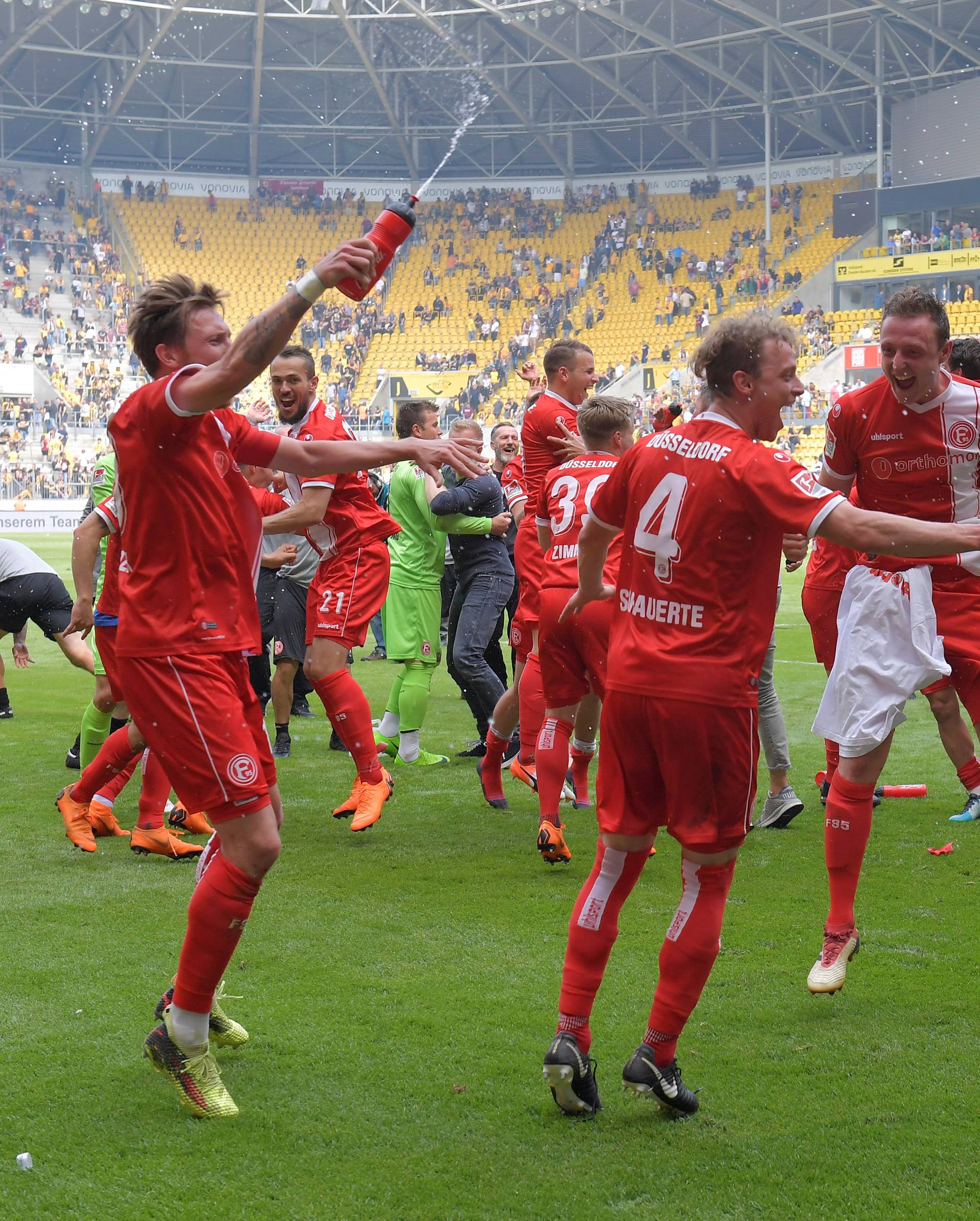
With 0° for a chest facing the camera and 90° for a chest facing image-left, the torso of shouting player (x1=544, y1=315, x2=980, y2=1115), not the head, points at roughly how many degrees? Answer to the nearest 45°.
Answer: approximately 225°

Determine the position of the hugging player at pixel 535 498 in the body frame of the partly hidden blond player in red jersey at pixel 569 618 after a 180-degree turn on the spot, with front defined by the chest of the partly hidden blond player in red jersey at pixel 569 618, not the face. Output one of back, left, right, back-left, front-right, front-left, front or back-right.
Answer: back-right

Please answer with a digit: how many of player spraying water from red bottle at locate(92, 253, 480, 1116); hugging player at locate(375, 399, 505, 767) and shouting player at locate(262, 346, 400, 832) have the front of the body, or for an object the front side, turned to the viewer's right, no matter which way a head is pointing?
2

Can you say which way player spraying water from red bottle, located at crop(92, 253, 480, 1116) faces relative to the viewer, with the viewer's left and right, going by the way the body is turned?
facing to the right of the viewer

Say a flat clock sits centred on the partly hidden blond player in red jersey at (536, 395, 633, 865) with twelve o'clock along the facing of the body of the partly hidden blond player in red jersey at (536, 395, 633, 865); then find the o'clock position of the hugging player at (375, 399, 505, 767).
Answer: the hugging player at (375, 399, 505, 767) is roughly at 10 o'clock from the partly hidden blond player in red jersey at (536, 395, 633, 865).

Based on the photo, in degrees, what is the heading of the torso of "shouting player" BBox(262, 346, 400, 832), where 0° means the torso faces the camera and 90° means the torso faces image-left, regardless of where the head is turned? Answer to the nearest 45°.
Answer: approximately 45°

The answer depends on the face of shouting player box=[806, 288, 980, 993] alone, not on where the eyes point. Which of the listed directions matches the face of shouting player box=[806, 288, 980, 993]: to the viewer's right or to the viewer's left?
to the viewer's left

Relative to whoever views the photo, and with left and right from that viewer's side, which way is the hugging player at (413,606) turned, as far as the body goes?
facing to the right of the viewer

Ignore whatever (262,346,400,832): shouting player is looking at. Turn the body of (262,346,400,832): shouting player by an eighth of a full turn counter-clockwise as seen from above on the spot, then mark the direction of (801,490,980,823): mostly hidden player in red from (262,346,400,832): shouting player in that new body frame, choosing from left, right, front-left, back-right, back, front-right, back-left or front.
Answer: left

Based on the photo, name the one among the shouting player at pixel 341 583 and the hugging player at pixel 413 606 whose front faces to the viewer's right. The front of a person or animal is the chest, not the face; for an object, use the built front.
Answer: the hugging player at pixel 413 606

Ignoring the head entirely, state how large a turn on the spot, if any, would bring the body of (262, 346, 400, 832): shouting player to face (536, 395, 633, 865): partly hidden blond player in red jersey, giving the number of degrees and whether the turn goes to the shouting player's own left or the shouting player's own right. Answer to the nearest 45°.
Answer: approximately 90° to the shouting player's own left

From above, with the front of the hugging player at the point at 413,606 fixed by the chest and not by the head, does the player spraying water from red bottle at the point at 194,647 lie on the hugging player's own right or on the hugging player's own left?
on the hugging player's own right

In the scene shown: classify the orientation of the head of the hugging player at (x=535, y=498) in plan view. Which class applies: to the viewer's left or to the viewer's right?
to the viewer's right
